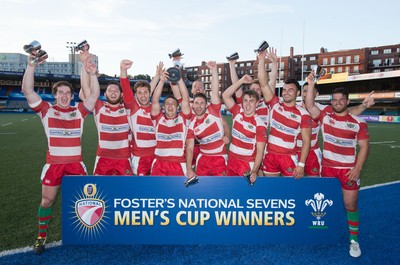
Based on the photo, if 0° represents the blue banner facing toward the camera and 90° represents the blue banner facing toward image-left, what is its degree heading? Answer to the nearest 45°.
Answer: approximately 0°
